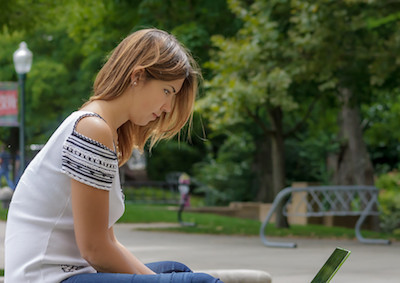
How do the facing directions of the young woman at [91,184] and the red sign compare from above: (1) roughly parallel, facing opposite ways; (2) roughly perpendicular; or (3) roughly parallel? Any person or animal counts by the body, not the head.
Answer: roughly perpendicular

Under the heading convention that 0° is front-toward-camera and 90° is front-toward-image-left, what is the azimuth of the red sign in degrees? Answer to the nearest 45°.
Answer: approximately 0°

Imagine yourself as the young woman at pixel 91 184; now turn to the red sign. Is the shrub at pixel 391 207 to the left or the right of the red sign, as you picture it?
right

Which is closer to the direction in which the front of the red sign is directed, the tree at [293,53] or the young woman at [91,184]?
the young woman

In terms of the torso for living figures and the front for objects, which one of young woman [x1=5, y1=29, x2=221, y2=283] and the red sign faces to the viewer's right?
the young woman

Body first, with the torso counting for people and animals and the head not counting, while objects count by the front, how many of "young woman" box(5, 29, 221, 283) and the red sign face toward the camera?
1

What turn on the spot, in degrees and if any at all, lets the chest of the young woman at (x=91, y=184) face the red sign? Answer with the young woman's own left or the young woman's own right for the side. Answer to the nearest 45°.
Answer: approximately 90° to the young woman's own left

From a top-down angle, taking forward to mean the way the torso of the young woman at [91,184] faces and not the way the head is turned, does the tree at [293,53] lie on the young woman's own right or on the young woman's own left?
on the young woman's own left

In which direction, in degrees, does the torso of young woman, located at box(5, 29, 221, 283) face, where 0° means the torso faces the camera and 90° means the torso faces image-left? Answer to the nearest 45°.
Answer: approximately 270°

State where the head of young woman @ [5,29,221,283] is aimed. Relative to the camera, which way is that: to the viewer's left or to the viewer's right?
to the viewer's right

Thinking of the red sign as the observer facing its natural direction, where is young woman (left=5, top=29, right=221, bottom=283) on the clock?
The young woman is roughly at 12 o'clock from the red sign.

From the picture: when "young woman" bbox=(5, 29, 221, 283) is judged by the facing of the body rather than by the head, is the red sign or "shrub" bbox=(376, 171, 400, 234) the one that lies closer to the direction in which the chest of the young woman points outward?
the shrub

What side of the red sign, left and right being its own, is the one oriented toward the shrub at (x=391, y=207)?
left
